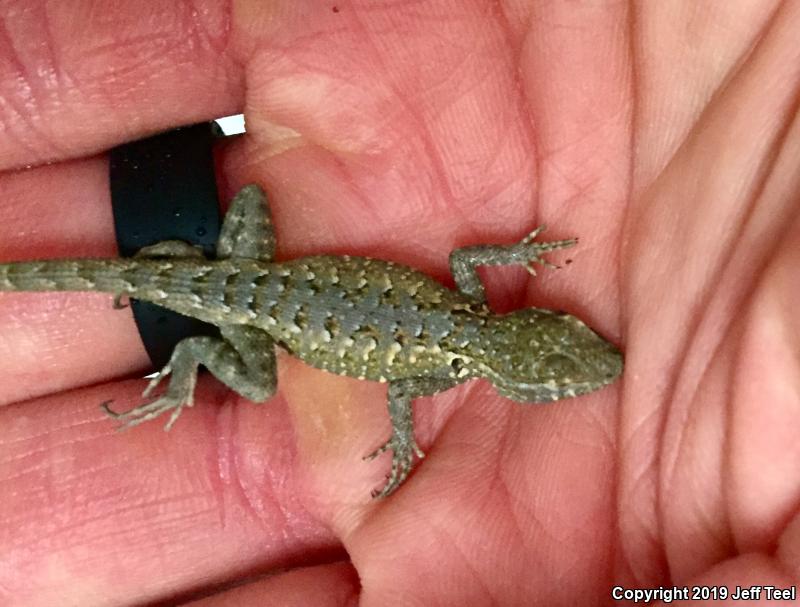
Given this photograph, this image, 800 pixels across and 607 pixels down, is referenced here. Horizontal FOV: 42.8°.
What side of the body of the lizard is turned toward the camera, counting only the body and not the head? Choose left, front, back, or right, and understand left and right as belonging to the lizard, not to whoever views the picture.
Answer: right
